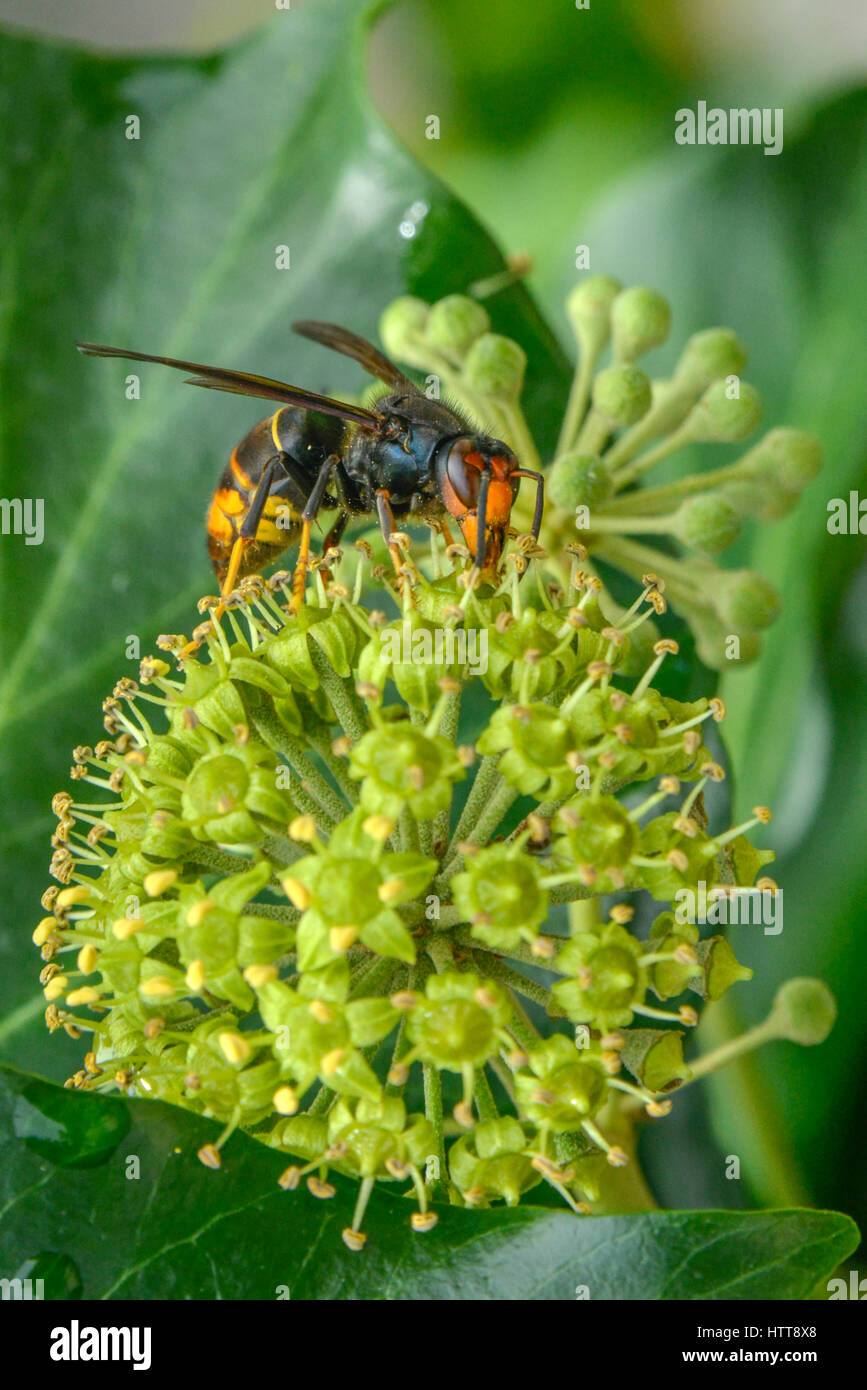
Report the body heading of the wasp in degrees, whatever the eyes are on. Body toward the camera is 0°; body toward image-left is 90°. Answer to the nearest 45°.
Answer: approximately 315°
